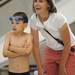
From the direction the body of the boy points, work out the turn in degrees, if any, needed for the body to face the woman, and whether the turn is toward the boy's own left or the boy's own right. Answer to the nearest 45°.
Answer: approximately 90° to the boy's own left

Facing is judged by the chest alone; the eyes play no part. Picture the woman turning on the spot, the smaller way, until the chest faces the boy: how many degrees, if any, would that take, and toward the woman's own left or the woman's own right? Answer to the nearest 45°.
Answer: approximately 45° to the woman's own right

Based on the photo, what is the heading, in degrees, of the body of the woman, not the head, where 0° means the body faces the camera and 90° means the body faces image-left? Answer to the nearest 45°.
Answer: approximately 45°

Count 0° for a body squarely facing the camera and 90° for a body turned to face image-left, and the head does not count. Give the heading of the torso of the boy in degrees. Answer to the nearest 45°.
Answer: approximately 0°
